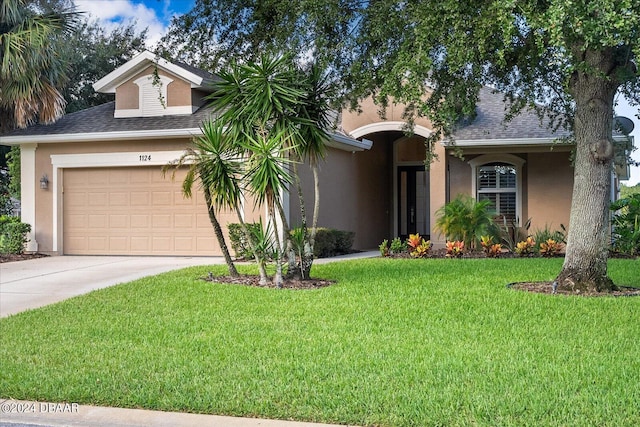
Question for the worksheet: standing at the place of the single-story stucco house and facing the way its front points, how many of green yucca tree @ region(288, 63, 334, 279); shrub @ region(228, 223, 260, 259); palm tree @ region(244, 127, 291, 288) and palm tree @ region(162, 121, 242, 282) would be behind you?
0

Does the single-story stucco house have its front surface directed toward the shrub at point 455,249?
no

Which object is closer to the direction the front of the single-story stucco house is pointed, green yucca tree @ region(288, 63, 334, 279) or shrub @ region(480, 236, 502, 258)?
the green yucca tree

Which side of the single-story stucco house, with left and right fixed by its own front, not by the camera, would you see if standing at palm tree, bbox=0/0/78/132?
right

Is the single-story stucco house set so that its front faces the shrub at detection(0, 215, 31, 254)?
no

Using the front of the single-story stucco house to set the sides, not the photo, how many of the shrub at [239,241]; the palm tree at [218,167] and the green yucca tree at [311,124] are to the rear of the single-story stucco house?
0

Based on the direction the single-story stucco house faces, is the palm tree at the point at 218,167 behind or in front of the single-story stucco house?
in front

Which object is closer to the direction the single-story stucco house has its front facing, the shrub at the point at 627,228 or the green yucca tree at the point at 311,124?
the green yucca tree

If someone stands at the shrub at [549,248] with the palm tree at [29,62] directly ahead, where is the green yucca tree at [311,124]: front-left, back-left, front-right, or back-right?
front-left

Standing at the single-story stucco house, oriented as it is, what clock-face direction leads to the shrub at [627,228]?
The shrub is roughly at 9 o'clock from the single-story stucco house.

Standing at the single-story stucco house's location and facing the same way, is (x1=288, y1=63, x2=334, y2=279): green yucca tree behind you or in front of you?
in front

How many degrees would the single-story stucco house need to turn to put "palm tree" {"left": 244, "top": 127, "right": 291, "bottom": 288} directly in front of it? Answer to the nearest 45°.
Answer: approximately 45° to its left

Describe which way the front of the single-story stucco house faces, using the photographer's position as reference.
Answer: facing the viewer

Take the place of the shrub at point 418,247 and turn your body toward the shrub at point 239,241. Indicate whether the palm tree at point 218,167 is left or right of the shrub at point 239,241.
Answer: left
